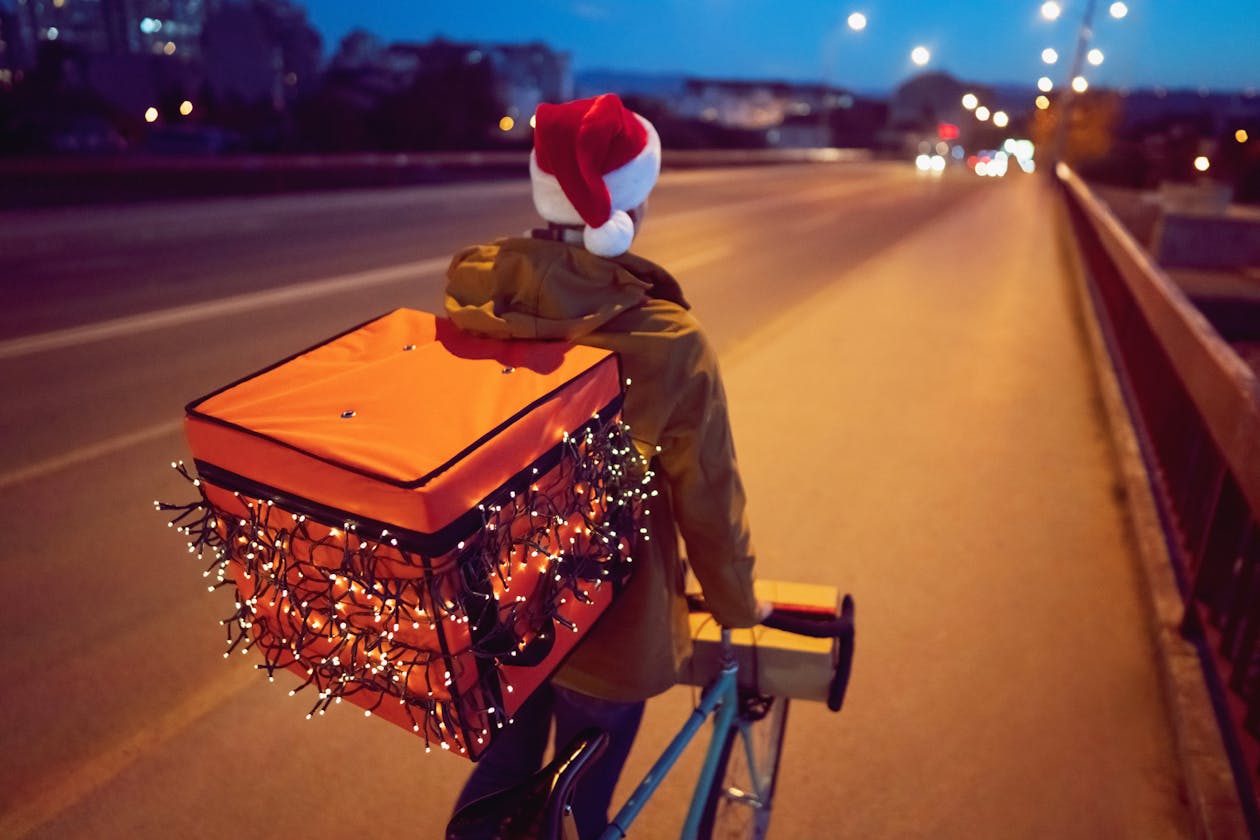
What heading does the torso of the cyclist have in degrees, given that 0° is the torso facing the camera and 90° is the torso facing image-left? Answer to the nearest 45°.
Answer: approximately 225°

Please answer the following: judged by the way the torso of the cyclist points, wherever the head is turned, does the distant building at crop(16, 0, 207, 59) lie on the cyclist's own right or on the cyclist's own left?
on the cyclist's own left

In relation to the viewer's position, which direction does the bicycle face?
facing away from the viewer and to the right of the viewer
